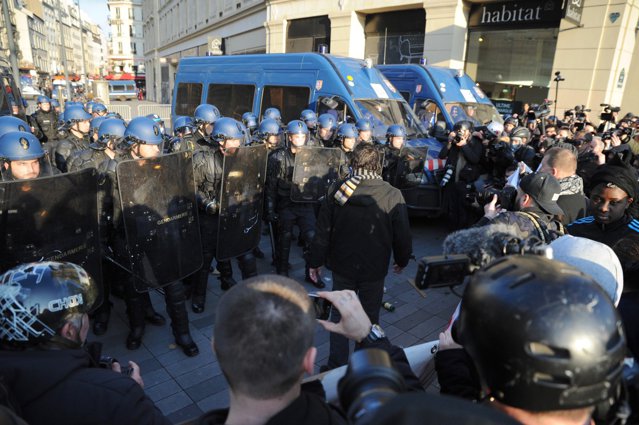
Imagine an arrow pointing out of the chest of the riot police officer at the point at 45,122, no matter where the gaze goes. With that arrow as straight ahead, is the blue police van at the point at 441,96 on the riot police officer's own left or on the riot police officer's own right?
on the riot police officer's own left

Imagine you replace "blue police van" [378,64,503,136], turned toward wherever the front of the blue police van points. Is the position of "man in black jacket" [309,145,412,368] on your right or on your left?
on your right

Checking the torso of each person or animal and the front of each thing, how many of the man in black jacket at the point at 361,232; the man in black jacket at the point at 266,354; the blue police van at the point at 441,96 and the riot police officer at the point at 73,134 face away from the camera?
2

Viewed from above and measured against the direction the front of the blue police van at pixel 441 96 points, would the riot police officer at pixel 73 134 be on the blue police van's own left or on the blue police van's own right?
on the blue police van's own right

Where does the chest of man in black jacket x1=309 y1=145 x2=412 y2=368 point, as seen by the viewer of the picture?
away from the camera

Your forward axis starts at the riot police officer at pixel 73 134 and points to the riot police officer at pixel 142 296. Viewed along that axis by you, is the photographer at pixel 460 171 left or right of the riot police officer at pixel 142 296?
left

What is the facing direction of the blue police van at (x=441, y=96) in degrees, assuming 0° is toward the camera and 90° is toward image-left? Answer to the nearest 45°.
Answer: approximately 315°

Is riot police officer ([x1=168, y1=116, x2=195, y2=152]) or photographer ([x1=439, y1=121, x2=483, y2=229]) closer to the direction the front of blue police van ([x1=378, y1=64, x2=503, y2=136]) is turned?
the photographer

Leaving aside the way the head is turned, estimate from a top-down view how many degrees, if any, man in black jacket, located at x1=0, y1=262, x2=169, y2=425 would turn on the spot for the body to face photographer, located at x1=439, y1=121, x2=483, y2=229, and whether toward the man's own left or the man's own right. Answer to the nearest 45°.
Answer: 0° — they already face them

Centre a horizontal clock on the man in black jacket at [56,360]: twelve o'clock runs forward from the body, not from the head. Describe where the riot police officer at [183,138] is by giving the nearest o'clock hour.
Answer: The riot police officer is roughly at 11 o'clock from the man in black jacket.

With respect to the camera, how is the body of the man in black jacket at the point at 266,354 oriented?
away from the camera

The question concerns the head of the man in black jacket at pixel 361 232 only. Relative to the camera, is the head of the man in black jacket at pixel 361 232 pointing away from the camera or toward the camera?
away from the camera

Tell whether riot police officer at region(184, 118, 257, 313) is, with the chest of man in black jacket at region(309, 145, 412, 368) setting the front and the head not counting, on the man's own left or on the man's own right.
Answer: on the man's own left
